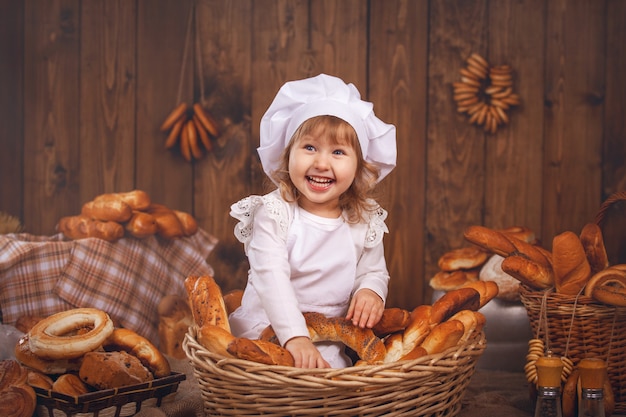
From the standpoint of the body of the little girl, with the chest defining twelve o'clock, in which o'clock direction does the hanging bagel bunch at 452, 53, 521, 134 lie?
The hanging bagel bunch is roughly at 7 o'clock from the little girl.

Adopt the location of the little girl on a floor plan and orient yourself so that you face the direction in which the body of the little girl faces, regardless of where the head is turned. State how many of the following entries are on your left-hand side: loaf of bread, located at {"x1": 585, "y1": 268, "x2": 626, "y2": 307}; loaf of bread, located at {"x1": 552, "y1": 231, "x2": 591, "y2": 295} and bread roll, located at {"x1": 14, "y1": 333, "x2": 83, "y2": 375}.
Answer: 2

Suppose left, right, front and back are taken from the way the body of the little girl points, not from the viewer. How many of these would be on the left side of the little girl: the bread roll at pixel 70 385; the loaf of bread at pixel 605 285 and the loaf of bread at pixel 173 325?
1

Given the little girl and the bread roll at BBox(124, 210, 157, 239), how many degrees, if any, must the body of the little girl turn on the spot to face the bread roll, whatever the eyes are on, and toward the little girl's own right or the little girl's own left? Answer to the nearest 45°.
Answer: approximately 135° to the little girl's own right

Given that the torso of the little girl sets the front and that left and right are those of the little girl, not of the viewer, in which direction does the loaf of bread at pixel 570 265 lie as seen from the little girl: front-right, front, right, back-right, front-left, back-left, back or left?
left

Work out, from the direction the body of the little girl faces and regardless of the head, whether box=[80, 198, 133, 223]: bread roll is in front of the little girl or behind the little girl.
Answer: behind

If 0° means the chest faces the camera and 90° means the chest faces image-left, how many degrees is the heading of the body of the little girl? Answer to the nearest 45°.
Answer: approximately 0°

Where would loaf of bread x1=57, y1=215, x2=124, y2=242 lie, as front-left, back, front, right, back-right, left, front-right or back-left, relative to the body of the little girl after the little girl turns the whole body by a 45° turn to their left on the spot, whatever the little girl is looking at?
back

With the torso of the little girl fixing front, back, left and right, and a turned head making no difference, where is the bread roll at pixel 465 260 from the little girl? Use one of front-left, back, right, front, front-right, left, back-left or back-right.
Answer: back-left

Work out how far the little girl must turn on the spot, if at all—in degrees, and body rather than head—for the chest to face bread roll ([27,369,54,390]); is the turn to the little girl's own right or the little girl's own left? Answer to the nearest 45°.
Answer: approximately 90° to the little girl's own right

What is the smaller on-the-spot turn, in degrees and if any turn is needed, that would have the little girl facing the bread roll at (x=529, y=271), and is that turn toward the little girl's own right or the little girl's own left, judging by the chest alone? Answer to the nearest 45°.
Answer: approximately 90° to the little girl's own left
